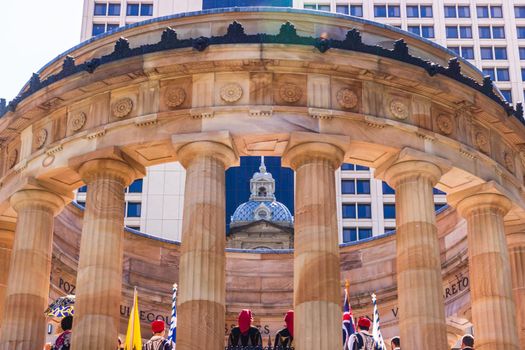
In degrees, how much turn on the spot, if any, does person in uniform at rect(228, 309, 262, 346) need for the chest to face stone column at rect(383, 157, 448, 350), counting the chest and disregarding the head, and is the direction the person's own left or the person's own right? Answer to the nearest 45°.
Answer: approximately 90° to the person's own right

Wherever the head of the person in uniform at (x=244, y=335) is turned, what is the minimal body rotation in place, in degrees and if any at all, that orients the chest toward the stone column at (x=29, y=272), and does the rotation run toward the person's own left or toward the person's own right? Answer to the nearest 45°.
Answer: approximately 90° to the person's own left

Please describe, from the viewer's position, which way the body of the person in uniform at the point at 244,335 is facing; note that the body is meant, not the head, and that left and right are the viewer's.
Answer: facing away from the viewer

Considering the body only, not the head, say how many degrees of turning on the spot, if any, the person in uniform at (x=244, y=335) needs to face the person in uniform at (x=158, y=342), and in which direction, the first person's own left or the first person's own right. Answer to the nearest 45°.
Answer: approximately 135° to the first person's own left
